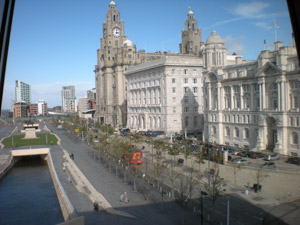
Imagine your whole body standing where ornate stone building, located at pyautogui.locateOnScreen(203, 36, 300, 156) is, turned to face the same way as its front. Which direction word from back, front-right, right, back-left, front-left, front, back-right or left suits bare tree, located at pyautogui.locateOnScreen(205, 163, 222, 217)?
front-left

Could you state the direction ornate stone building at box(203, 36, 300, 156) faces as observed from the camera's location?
facing the viewer and to the left of the viewer

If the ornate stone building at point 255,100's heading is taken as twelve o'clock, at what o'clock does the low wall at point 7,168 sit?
The low wall is roughly at 1 o'clock from the ornate stone building.
